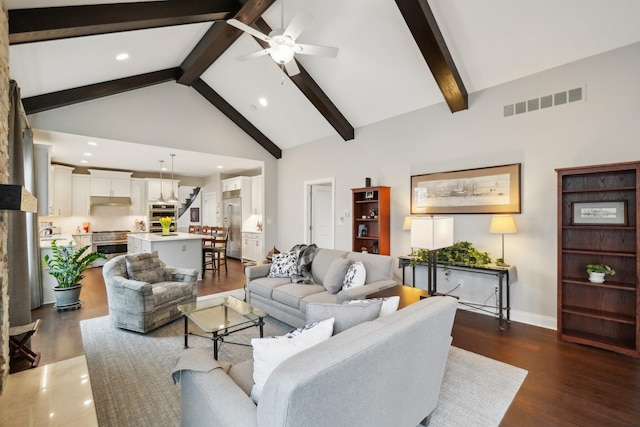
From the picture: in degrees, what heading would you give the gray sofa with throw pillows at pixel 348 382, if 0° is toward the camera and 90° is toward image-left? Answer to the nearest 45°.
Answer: approximately 135°

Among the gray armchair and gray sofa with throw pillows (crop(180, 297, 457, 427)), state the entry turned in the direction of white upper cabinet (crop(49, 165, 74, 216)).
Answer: the gray sofa with throw pillows

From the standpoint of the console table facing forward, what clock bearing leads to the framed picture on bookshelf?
The framed picture on bookshelf is roughly at 8 o'clock from the console table.

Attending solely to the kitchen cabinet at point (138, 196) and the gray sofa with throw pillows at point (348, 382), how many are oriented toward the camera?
1

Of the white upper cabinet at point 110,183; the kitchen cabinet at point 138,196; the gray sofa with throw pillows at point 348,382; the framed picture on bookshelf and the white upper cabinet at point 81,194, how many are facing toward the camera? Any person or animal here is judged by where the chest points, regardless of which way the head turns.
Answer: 4

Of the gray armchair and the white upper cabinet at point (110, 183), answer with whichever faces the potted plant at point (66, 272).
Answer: the white upper cabinet

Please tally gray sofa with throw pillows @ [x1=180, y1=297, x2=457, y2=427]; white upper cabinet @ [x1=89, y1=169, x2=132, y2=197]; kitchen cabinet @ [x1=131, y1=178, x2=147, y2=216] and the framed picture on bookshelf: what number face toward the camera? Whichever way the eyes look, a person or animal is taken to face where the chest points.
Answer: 3

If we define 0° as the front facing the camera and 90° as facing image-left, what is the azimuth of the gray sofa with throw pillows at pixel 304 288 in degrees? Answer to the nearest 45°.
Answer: approximately 45°

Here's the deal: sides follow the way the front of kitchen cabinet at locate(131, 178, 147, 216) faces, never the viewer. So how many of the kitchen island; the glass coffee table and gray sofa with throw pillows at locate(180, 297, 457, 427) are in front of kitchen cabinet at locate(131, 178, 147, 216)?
3

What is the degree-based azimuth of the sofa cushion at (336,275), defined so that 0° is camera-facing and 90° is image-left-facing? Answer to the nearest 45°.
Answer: approximately 45°

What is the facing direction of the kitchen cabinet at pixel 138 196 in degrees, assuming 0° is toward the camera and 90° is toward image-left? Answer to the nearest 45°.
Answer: approximately 0°

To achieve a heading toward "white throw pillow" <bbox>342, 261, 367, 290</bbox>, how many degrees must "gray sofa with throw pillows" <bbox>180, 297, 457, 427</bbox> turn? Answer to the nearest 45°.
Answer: approximately 45° to its right

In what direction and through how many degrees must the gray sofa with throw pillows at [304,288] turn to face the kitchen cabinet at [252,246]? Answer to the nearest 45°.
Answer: approximately 135° to its right
